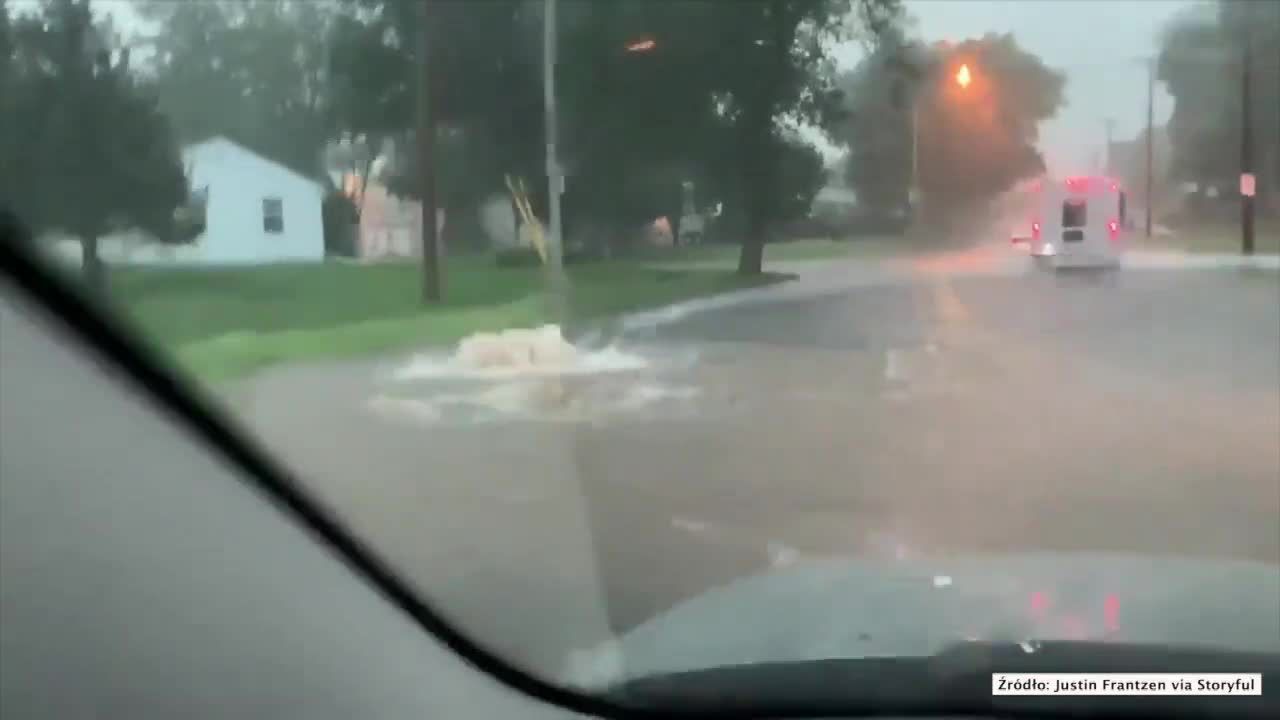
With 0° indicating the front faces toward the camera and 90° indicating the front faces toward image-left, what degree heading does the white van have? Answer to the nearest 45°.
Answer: approximately 180°

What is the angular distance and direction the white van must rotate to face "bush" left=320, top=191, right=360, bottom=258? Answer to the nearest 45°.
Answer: approximately 135° to its left

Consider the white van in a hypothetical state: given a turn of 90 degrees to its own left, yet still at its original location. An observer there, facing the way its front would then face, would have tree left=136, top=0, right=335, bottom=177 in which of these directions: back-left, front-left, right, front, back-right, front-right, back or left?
front-left

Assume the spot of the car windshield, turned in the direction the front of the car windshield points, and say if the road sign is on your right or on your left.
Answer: on your right

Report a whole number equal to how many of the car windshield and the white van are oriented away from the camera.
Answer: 2

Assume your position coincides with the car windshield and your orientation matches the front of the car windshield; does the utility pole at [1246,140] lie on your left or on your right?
on your right

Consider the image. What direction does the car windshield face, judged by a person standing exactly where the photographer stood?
facing away from the viewer
